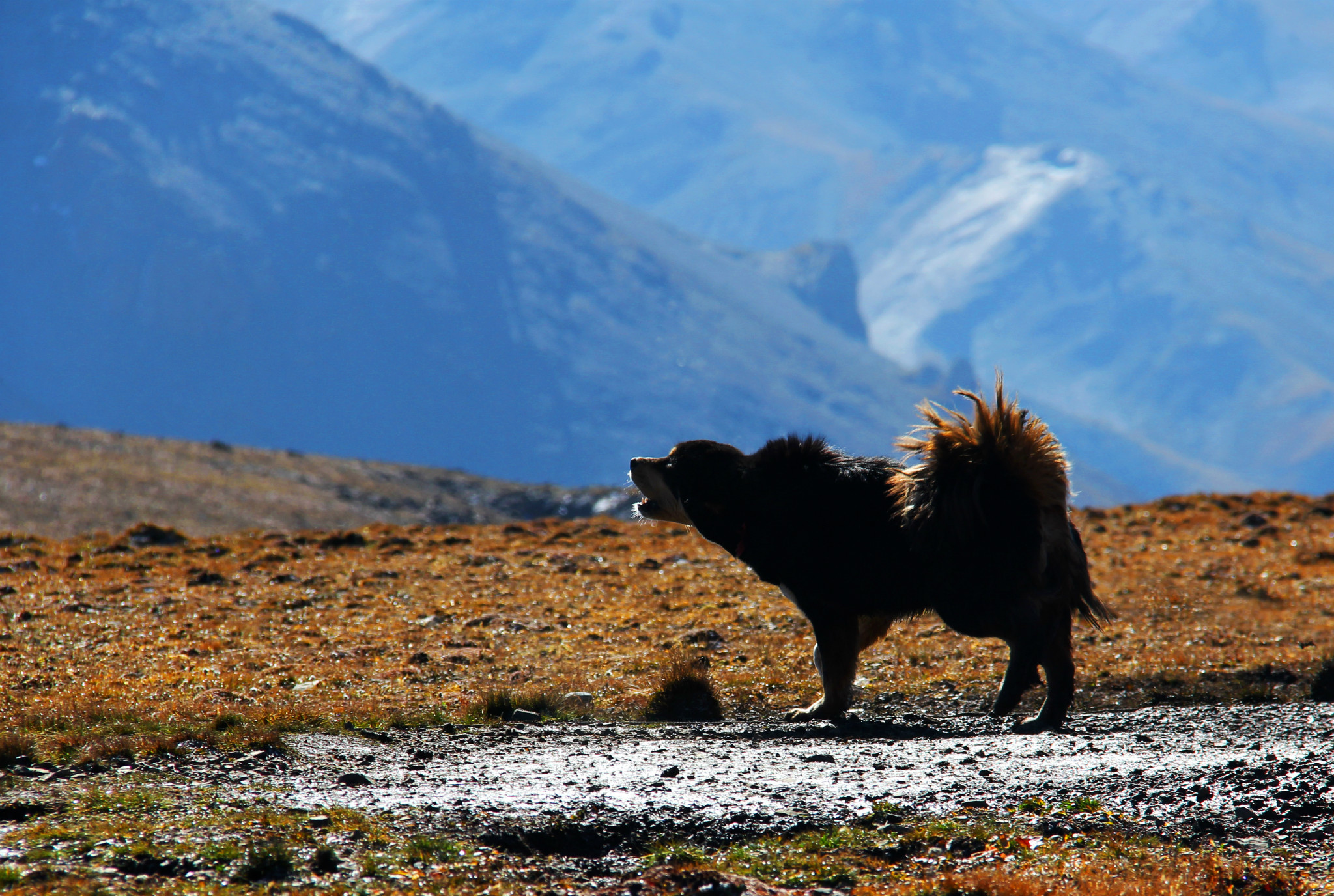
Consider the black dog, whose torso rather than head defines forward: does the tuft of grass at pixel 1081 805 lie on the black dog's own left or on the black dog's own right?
on the black dog's own left

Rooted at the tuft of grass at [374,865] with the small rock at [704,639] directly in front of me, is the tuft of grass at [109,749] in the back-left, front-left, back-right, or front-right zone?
front-left

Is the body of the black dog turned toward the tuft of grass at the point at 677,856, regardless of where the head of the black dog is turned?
no

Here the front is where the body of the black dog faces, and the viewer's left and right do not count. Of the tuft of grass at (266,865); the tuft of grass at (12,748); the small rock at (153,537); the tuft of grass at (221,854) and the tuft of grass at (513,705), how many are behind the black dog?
0

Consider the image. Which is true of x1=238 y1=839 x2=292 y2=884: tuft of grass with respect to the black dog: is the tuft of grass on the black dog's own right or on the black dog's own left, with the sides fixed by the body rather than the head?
on the black dog's own left

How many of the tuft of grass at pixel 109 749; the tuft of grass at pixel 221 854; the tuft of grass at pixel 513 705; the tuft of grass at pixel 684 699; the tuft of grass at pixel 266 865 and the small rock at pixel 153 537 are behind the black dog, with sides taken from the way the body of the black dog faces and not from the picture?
0

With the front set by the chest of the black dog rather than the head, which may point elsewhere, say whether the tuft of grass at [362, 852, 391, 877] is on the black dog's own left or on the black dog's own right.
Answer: on the black dog's own left

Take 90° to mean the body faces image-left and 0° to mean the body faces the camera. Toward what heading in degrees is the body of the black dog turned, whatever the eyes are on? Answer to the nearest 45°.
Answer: approximately 90°

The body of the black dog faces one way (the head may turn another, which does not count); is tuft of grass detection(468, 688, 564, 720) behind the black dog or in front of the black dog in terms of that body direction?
in front

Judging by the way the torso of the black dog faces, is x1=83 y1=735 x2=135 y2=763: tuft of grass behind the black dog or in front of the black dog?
in front

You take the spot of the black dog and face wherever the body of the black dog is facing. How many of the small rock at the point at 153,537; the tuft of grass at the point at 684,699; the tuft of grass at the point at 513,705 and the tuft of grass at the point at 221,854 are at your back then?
0

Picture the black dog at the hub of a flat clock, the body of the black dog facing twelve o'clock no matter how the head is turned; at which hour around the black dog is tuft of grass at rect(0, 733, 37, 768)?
The tuft of grass is roughly at 11 o'clock from the black dog.

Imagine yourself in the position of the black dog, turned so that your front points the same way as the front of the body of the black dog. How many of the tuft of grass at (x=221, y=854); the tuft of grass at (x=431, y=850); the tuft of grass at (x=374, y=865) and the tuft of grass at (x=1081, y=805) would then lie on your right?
0

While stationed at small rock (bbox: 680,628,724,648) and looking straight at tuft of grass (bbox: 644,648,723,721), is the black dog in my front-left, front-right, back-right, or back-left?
front-left

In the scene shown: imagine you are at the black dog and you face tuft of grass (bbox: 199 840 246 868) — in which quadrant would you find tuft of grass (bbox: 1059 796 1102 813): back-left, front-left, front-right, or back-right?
front-left
